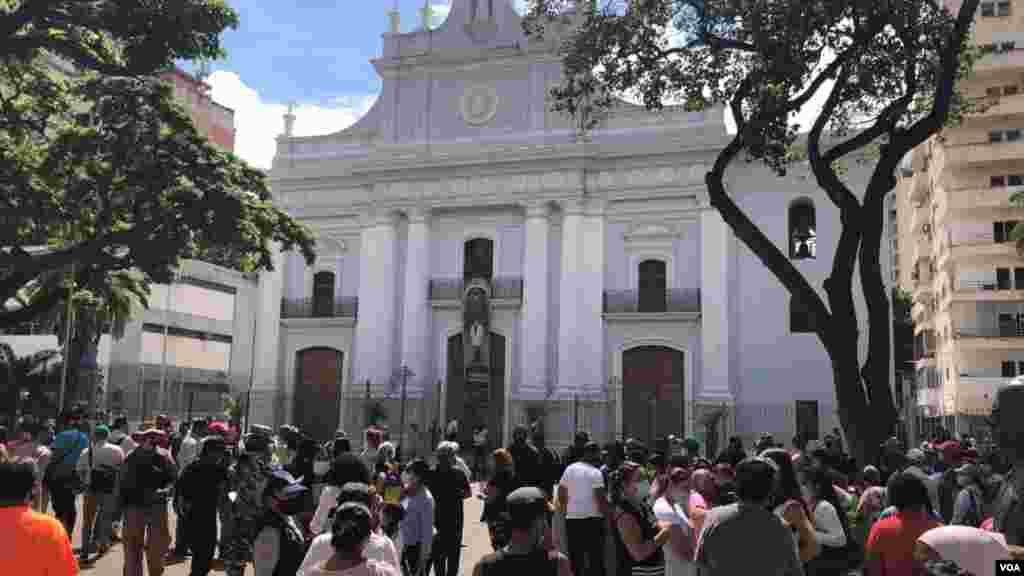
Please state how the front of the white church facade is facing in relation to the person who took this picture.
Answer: facing the viewer

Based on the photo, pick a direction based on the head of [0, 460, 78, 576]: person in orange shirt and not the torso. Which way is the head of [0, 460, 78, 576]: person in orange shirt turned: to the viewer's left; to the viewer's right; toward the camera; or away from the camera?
away from the camera

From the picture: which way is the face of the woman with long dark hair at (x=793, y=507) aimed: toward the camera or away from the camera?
away from the camera

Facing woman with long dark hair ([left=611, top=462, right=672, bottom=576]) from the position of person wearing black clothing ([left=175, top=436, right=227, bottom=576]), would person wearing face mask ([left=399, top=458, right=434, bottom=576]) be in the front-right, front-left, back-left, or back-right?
front-left

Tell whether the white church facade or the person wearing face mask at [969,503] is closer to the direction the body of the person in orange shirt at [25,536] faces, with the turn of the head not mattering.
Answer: the white church facade

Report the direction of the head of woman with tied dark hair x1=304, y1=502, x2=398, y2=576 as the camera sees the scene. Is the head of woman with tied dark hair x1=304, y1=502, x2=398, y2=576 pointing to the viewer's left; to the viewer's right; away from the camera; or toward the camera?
away from the camera

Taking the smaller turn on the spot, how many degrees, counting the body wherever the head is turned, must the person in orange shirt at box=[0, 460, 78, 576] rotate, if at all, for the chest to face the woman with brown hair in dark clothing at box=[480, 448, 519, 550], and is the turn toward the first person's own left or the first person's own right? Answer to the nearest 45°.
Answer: approximately 45° to the first person's own right

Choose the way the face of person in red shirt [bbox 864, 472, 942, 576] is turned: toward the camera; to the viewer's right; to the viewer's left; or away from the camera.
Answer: away from the camera

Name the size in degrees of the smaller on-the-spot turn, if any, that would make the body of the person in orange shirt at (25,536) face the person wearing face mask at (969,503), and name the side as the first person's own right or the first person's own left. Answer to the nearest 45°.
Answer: approximately 90° to the first person's own right

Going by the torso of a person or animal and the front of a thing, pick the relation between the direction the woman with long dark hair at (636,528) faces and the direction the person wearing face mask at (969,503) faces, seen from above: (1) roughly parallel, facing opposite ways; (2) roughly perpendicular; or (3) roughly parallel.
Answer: roughly parallel, facing opposite ways

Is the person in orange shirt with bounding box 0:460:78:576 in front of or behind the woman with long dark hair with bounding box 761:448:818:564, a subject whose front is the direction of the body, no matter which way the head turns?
behind
